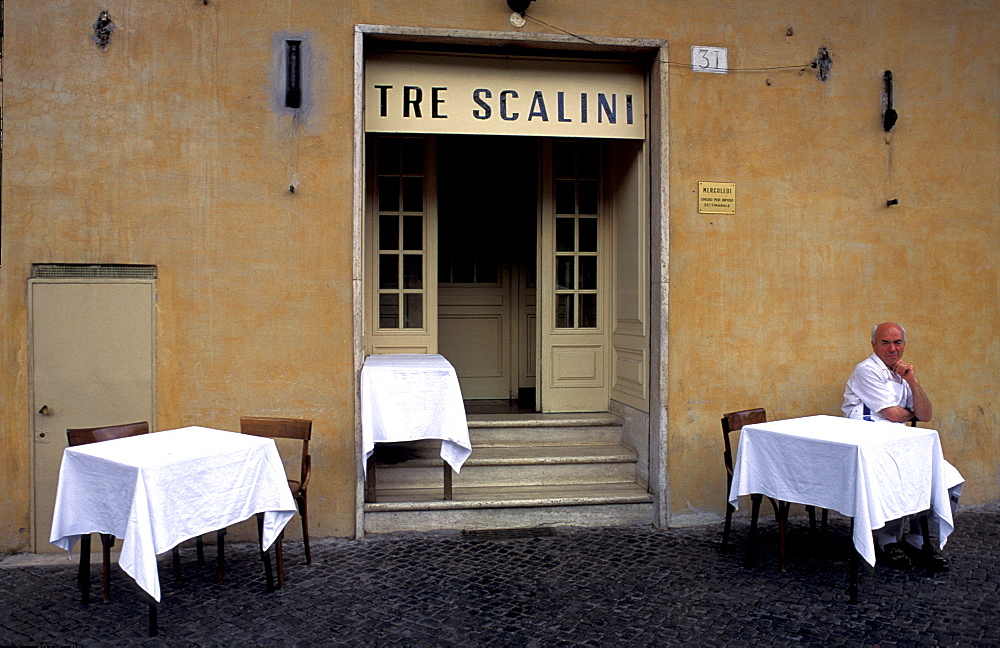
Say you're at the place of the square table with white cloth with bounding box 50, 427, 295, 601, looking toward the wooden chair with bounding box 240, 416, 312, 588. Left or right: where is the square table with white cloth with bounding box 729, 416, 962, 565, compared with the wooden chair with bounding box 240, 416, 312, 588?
right

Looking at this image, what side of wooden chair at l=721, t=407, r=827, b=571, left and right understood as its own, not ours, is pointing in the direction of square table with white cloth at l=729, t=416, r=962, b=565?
front

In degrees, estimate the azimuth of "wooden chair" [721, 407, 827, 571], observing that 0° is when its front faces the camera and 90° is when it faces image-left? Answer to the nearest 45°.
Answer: approximately 315°

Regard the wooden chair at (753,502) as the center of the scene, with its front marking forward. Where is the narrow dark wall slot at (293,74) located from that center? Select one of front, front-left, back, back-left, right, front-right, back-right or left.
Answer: back-right

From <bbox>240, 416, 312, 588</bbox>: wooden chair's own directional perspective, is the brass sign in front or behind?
behind

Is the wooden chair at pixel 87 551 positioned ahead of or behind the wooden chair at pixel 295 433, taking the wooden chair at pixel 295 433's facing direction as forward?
ahead

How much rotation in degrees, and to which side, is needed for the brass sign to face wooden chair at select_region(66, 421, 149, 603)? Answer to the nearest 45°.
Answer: approximately 45° to its right

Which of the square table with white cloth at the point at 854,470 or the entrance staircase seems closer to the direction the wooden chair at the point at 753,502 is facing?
the square table with white cloth

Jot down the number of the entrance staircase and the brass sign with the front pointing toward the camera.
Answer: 2
